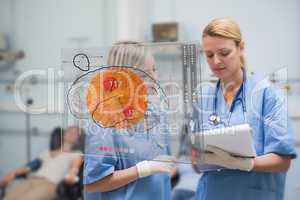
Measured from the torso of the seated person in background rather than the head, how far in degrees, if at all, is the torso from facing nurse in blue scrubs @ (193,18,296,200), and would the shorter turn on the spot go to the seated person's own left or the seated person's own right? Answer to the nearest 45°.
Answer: approximately 45° to the seated person's own left

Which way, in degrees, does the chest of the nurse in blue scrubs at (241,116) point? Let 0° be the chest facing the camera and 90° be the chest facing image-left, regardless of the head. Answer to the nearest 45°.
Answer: approximately 45°

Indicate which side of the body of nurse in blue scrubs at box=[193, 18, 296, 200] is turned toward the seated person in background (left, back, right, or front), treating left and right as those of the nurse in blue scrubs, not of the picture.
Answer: right

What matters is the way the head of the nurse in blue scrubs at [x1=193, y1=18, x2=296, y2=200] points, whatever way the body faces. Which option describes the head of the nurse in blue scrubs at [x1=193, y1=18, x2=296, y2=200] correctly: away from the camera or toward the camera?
toward the camera

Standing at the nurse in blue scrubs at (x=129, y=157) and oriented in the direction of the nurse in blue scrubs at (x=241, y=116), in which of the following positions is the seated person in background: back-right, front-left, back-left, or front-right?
back-left

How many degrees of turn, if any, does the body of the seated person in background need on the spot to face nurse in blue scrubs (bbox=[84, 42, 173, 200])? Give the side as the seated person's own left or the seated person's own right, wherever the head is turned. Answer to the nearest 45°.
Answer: approximately 45° to the seated person's own left

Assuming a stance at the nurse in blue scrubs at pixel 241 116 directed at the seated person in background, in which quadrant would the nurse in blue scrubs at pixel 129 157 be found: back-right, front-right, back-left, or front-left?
front-left
